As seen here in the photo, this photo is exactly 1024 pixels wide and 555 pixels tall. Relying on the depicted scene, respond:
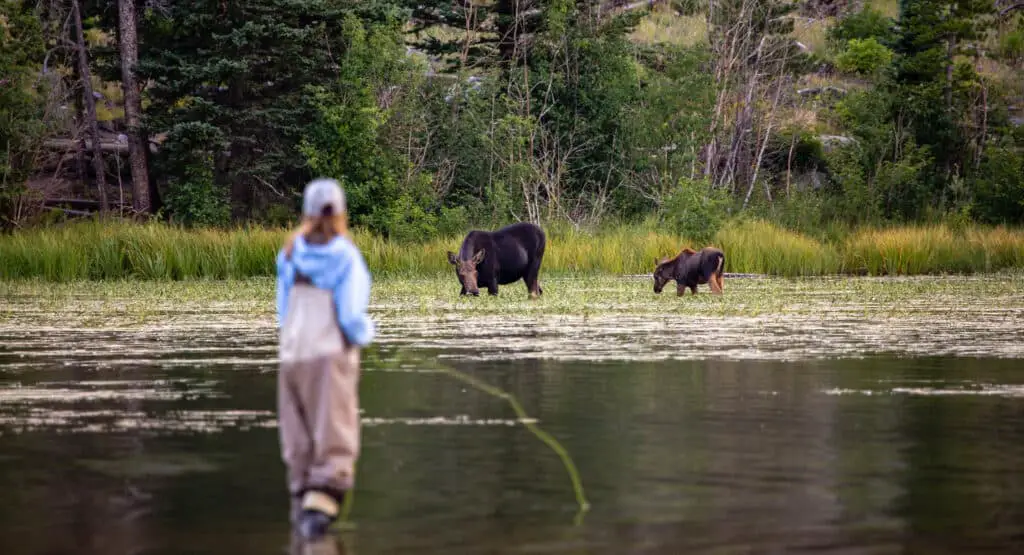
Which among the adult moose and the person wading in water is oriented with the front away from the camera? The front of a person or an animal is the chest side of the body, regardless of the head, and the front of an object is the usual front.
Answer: the person wading in water

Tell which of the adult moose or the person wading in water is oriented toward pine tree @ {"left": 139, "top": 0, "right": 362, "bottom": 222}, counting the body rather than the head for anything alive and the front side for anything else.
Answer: the person wading in water

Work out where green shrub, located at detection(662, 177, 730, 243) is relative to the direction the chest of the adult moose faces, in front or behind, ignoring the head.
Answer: behind

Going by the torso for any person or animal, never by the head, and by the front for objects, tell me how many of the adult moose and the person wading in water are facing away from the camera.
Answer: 1

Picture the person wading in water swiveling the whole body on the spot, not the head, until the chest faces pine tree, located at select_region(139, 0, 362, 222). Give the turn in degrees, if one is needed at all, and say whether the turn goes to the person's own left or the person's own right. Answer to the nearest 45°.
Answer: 0° — they already face it

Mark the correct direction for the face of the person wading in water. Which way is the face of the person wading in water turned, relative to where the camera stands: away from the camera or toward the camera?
away from the camera

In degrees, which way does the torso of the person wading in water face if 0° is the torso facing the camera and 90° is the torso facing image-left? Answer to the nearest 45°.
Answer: approximately 180°

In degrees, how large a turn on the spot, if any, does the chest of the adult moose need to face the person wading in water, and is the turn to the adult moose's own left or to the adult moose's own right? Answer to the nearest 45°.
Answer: approximately 45° to the adult moose's own left

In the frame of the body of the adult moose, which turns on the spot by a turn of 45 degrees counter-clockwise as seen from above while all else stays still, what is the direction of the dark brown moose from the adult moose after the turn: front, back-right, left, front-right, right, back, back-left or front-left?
left
